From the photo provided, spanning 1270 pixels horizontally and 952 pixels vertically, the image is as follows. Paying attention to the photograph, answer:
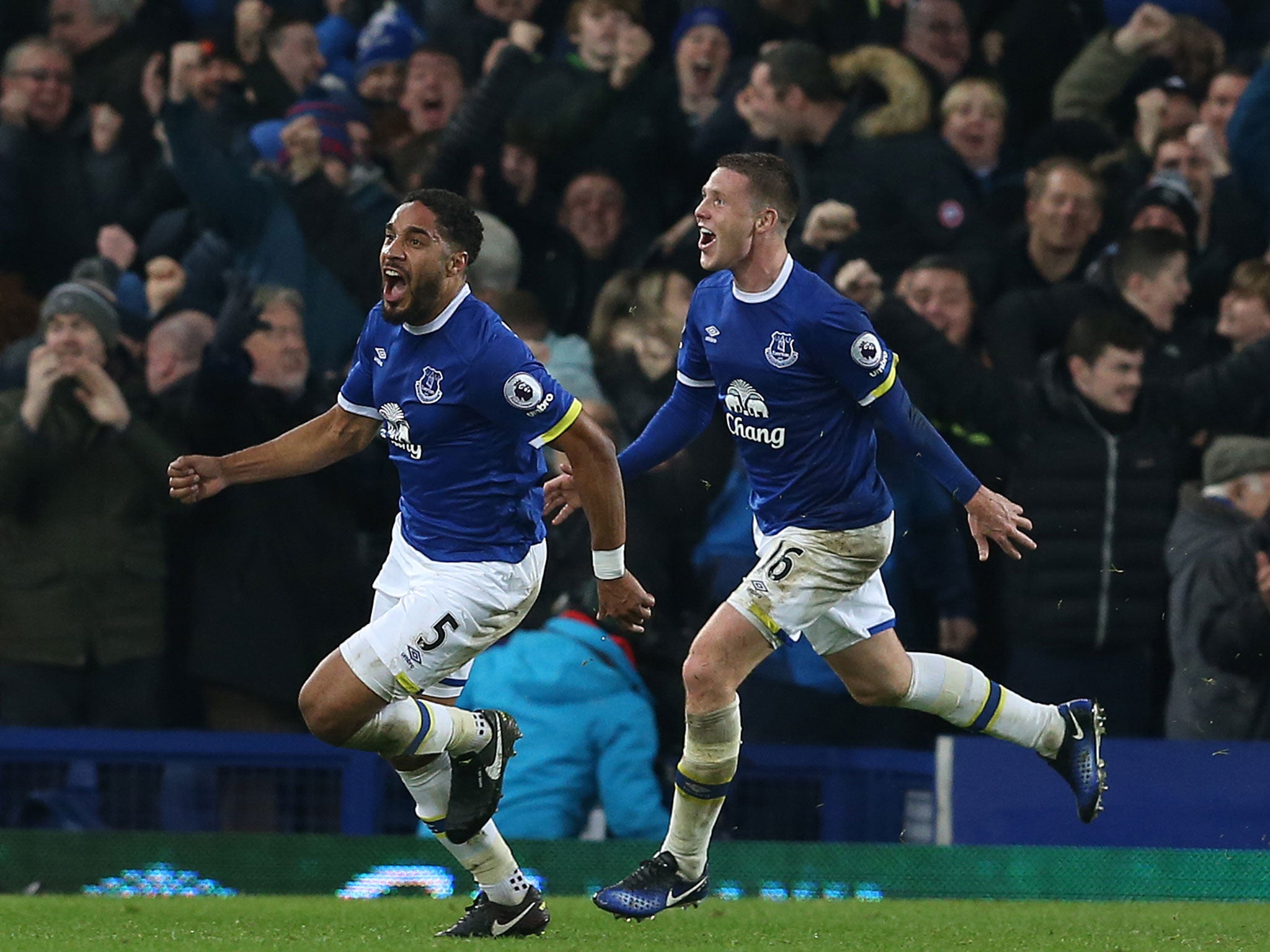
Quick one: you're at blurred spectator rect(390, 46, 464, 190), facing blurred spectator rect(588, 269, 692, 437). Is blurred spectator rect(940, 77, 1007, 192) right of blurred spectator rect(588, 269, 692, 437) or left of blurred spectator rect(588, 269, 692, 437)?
left

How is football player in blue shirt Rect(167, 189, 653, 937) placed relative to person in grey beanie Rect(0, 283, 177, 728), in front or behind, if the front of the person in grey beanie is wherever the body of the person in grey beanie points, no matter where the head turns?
in front

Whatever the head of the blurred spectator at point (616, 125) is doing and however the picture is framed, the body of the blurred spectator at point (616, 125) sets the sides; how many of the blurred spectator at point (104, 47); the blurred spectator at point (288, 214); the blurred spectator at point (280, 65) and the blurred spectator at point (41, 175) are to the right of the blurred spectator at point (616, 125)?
4

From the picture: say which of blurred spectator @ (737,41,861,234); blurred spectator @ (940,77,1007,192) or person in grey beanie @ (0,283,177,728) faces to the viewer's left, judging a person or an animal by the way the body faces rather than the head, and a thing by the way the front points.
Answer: blurred spectator @ (737,41,861,234)

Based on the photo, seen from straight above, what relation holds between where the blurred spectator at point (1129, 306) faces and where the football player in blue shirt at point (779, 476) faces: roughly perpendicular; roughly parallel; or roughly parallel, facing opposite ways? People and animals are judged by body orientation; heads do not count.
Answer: roughly perpendicular

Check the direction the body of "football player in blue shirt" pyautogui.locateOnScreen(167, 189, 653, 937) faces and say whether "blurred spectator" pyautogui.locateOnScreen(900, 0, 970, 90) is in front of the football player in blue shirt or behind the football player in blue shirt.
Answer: behind

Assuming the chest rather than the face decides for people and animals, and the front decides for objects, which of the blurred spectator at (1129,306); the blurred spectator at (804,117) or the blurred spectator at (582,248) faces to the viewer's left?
the blurred spectator at (804,117)

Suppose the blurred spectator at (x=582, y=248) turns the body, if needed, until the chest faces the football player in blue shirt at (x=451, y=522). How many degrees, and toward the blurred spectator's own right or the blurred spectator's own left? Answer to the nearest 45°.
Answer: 0° — they already face them

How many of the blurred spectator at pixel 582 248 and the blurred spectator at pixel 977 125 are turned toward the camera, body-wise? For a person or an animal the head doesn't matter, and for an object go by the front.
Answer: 2

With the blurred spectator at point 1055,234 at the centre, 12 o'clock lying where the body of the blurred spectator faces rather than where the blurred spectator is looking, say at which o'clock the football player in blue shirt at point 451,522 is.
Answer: The football player in blue shirt is roughly at 1 o'clock from the blurred spectator.
